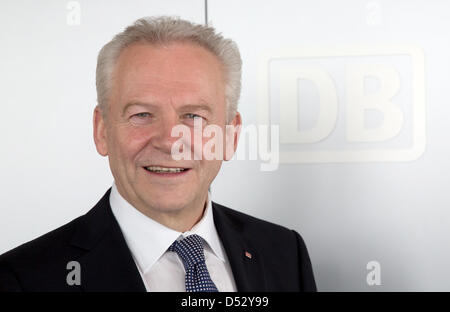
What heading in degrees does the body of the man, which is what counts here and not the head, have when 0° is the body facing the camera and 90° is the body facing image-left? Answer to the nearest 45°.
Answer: approximately 315°
